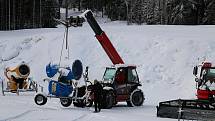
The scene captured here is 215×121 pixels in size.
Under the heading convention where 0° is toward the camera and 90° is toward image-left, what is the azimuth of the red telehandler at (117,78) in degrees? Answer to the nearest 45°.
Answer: approximately 45°

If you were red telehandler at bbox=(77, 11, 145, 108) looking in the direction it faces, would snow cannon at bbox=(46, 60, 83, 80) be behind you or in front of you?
in front

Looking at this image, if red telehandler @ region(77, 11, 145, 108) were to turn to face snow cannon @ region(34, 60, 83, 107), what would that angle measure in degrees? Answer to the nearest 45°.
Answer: approximately 45° to its right
